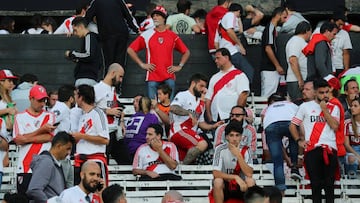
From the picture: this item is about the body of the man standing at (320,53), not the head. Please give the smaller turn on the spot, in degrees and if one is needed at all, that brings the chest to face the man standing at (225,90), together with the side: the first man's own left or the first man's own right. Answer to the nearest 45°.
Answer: approximately 135° to the first man's own right

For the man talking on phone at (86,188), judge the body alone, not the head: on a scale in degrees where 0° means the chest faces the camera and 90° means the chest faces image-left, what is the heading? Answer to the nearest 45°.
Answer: approximately 315°
